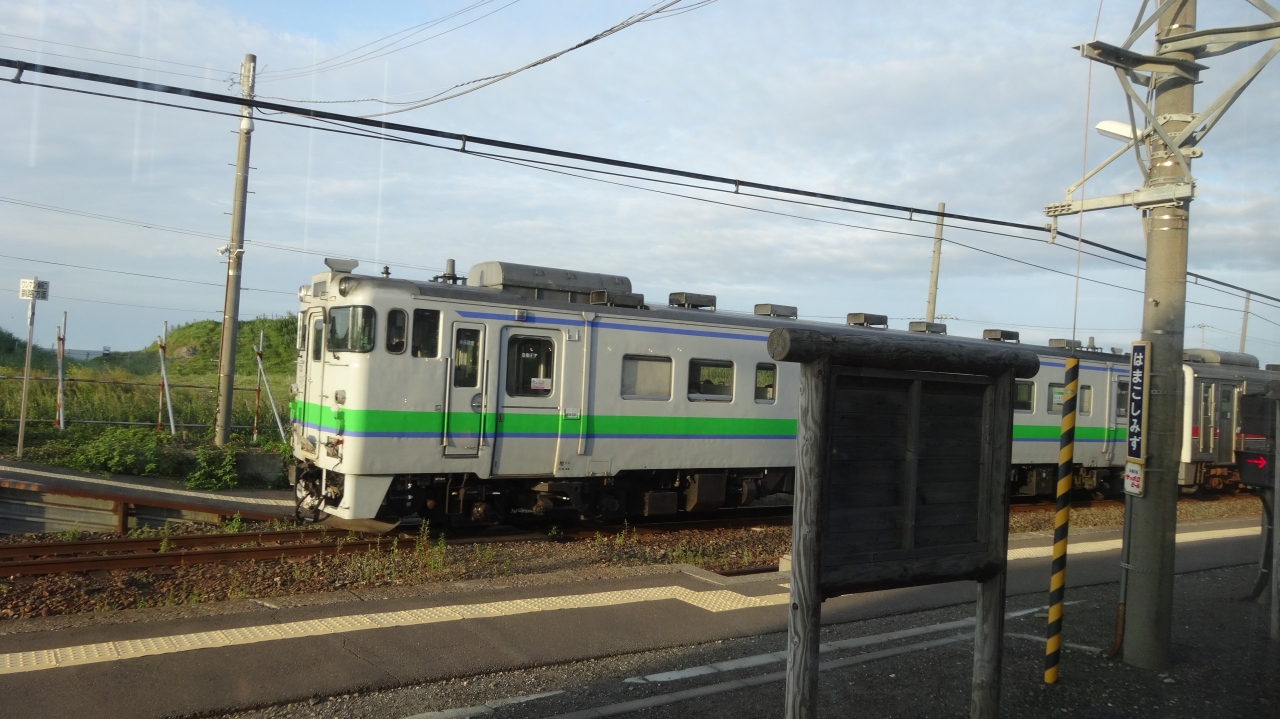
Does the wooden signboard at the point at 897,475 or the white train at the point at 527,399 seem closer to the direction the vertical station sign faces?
the wooden signboard

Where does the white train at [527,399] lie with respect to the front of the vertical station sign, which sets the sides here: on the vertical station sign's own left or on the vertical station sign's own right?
on the vertical station sign's own right

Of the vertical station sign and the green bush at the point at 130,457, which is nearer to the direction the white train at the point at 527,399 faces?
the green bush

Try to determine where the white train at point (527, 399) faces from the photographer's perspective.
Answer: facing the viewer and to the left of the viewer

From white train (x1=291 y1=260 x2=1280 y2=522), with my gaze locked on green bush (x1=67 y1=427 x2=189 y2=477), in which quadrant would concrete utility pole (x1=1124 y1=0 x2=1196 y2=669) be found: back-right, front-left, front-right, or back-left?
back-left

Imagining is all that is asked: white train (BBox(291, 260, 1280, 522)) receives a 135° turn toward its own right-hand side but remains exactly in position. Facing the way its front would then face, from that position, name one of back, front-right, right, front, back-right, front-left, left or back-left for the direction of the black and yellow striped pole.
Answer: back-right

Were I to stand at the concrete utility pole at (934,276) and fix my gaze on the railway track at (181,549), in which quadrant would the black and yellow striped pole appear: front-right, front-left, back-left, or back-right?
front-left

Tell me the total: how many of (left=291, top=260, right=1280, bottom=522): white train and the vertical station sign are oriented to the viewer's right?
0

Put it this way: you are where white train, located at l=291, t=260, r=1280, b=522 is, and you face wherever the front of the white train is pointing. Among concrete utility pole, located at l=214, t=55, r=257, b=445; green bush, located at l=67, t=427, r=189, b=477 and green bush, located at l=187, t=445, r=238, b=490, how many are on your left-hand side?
0

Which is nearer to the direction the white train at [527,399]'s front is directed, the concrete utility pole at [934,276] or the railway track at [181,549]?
the railway track

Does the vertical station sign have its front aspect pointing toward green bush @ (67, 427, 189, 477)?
no

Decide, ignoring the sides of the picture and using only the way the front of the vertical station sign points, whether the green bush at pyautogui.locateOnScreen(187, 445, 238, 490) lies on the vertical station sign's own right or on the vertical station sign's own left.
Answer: on the vertical station sign's own right

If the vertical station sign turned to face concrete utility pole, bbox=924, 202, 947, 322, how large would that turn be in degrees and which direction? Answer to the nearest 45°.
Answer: approximately 135° to its right
